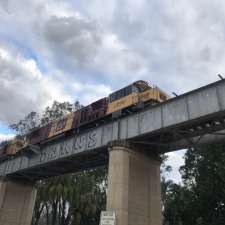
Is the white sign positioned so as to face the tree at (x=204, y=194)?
no

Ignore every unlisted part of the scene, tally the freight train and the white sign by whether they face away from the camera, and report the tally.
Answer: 0

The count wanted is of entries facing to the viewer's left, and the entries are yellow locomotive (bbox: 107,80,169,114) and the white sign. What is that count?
0

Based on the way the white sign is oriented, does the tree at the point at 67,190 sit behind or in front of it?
behind

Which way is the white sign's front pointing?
toward the camera

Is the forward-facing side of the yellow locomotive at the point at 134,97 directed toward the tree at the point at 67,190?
no

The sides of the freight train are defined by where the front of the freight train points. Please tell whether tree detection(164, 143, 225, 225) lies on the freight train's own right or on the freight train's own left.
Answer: on the freight train's own left

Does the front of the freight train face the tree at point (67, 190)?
no
